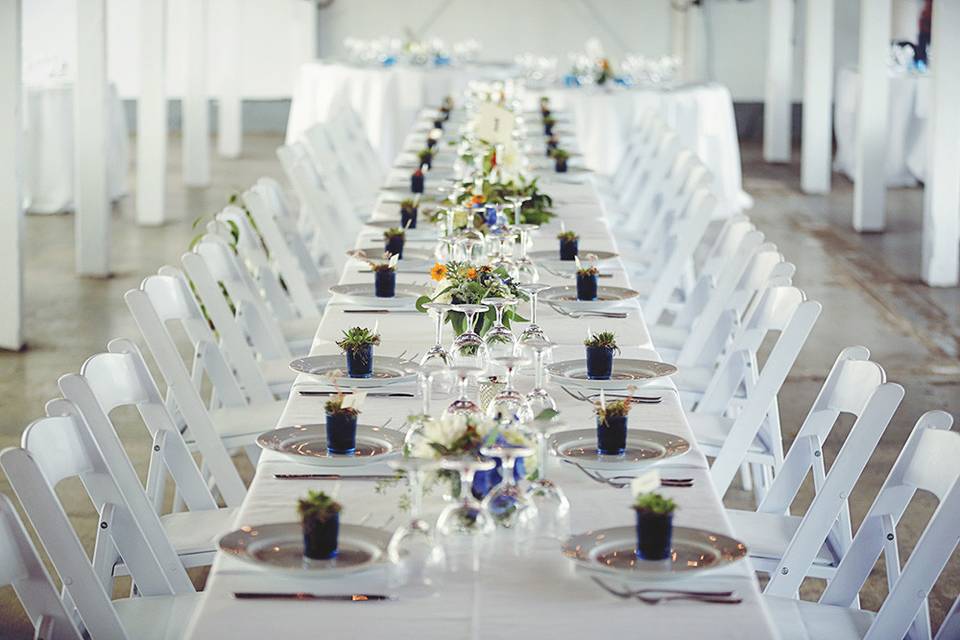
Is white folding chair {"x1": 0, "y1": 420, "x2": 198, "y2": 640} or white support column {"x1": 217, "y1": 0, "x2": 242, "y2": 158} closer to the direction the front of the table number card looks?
the white folding chair

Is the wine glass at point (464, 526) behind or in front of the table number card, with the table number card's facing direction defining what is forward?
in front

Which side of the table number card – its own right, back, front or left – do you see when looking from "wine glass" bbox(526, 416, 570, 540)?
front

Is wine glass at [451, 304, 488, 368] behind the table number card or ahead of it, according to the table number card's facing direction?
ahead

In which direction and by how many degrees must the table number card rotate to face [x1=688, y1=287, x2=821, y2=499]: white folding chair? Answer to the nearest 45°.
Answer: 0° — it already faces it

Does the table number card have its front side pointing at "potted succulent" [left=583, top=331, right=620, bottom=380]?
yes

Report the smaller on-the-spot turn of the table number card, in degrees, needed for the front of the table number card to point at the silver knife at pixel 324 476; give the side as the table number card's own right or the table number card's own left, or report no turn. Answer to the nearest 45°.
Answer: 0° — it already faces it

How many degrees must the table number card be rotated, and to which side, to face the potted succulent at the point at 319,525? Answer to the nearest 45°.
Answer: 0° — it already faces it

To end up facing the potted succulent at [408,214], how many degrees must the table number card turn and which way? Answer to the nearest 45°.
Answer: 0° — it already faces it

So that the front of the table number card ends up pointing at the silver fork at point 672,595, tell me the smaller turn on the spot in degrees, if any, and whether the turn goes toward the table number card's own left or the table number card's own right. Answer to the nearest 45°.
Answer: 0° — it already faces it

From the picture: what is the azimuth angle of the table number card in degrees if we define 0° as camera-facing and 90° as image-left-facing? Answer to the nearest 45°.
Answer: approximately 0°
